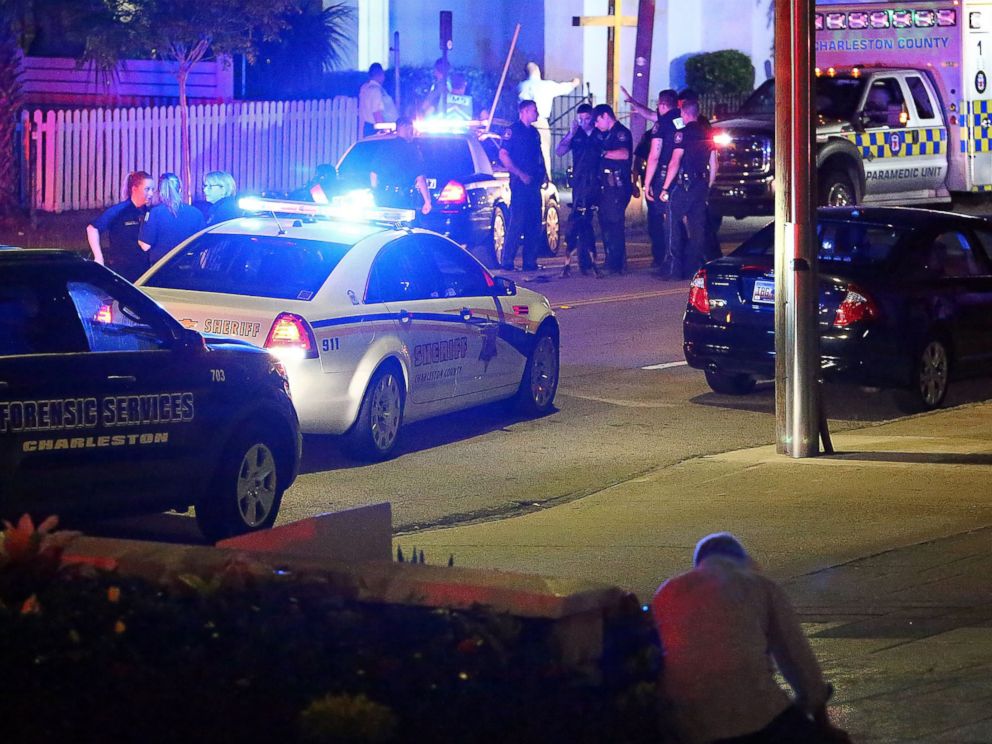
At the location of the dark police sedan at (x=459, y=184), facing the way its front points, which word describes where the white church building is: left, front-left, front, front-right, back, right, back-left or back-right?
front-left

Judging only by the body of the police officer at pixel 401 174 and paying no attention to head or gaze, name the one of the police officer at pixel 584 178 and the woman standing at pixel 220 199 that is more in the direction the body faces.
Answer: the police officer

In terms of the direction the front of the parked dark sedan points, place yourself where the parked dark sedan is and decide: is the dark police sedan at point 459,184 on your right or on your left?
on your left

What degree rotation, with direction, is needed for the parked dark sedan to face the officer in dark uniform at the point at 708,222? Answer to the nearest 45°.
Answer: approximately 45° to its left

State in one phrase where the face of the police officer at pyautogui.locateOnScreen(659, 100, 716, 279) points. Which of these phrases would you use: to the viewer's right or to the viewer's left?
to the viewer's left

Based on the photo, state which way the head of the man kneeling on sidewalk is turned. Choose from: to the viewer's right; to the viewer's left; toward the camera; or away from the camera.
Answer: away from the camera

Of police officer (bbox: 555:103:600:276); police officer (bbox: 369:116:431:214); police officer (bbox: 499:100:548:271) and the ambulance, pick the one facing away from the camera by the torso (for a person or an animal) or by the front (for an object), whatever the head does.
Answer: police officer (bbox: 369:116:431:214)

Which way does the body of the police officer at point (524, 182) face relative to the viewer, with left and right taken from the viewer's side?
facing the viewer and to the right of the viewer

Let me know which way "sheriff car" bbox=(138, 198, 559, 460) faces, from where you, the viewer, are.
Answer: facing away from the viewer and to the right of the viewer

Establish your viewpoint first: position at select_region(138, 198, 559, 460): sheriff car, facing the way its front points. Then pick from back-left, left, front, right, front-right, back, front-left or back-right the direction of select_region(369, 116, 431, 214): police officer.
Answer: front-left

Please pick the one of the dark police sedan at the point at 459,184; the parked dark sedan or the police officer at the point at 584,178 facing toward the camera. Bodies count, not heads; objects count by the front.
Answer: the police officer

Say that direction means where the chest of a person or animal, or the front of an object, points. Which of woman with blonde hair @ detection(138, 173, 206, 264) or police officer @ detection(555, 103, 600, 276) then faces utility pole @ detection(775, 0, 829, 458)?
the police officer
